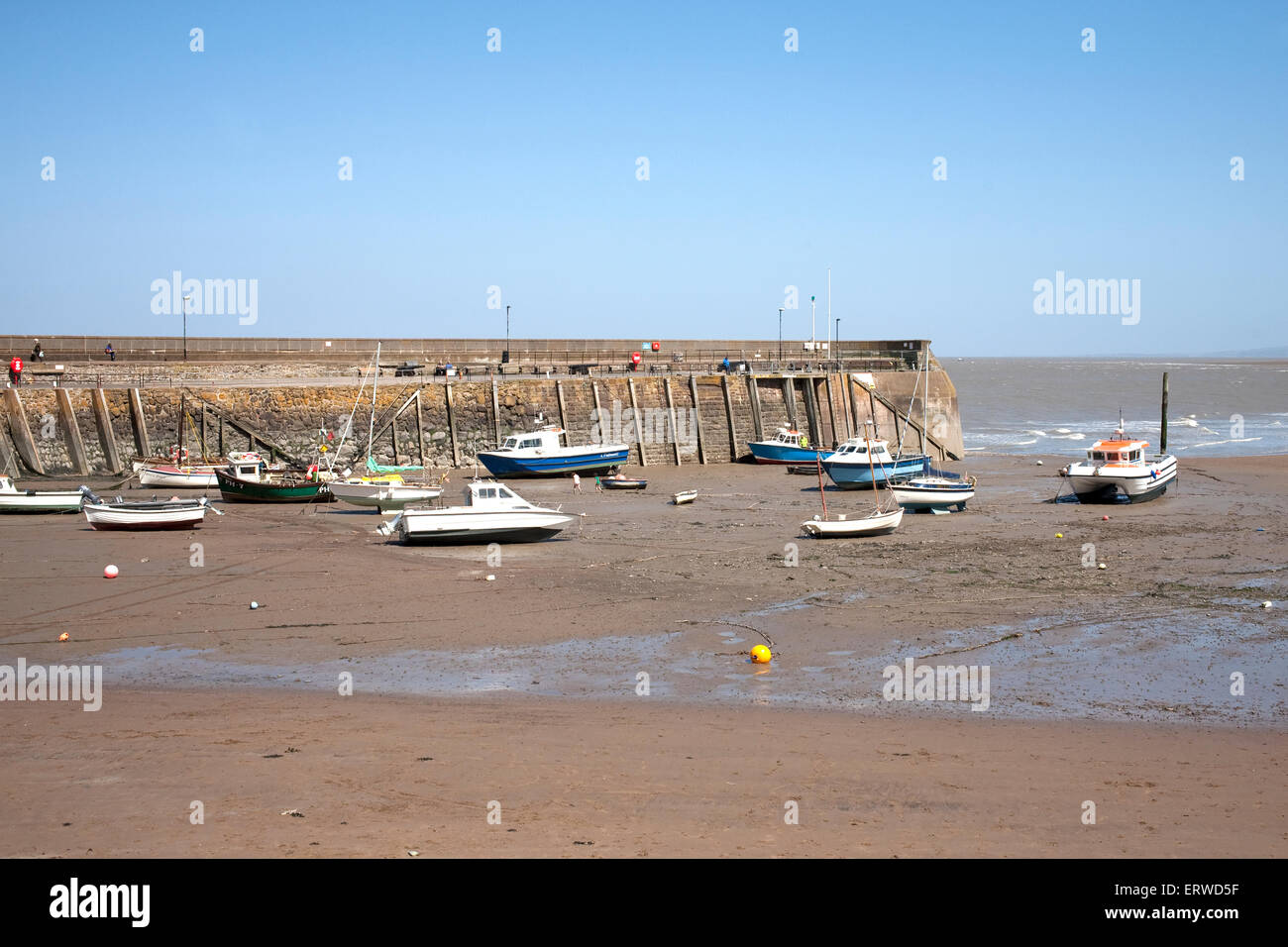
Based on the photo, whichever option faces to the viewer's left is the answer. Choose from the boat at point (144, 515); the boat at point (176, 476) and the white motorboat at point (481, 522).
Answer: the boat at point (176, 476)

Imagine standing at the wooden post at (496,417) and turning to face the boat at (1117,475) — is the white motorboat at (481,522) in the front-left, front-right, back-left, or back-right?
front-right

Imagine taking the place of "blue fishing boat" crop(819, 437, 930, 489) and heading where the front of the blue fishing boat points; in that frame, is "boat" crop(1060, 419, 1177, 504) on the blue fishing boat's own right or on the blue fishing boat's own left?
on the blue fishing boat's own left

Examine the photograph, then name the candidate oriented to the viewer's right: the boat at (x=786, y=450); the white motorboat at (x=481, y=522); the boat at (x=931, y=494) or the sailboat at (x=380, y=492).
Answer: the white motorboat

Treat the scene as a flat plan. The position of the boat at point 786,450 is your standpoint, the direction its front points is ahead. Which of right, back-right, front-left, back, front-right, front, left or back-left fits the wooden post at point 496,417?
front

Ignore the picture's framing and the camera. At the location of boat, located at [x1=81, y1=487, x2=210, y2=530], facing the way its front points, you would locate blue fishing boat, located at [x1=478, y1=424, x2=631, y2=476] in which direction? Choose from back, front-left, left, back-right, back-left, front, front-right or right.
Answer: front-left

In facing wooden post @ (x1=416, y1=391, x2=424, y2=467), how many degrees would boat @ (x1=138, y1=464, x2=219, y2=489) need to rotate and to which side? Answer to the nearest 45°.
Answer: approximately 135° to its right

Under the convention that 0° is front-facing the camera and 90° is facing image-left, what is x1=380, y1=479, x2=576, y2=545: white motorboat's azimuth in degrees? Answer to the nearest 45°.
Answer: approximately 270°

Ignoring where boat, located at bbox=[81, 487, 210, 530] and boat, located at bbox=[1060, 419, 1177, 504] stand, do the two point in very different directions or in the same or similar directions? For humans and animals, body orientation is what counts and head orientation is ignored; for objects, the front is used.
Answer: very different directions

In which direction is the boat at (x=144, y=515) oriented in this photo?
to the viewer's right

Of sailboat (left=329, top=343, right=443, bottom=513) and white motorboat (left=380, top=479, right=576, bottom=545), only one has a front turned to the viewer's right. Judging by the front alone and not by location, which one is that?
the white motorboat

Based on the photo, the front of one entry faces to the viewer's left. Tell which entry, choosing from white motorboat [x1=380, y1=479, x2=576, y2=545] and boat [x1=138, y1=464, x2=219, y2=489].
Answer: the boat
